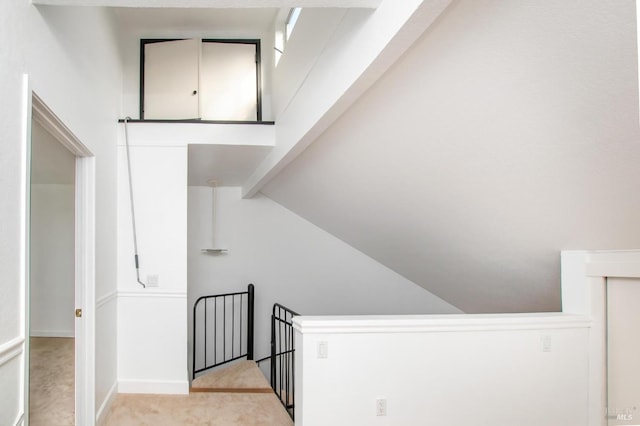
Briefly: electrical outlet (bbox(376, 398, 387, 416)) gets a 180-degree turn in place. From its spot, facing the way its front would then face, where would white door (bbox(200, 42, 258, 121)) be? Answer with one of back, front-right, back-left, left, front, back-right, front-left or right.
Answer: front-left

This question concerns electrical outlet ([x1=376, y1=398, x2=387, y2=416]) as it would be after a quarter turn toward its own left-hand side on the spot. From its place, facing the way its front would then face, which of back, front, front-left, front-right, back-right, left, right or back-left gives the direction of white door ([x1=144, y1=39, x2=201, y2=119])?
back-left

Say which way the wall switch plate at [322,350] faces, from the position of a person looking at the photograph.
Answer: facing the viewer

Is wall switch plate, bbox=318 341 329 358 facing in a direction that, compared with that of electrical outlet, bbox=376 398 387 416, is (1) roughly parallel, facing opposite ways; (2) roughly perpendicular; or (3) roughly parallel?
roughly parallel

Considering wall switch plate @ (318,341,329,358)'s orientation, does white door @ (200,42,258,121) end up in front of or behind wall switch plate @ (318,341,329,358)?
behind

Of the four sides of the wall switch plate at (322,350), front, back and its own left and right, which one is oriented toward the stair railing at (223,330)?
back

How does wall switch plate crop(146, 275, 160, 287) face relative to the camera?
toward the camera

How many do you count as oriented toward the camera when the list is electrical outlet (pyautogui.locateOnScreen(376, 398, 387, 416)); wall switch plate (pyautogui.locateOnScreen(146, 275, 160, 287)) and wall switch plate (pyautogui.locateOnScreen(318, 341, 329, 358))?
3

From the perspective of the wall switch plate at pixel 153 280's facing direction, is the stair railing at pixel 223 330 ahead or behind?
behind

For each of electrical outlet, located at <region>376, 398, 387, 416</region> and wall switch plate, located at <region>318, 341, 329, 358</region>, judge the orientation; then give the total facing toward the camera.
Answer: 2

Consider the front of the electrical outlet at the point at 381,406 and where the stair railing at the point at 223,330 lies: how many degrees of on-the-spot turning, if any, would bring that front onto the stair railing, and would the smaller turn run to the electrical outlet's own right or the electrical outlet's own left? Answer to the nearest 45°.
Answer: approximately 135° to the electrical outlet's own right

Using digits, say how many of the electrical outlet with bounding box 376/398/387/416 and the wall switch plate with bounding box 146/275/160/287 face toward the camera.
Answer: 2

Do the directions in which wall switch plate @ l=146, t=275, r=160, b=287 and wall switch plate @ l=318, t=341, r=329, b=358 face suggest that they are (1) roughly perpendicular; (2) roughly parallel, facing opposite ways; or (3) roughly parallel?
roughly parallel

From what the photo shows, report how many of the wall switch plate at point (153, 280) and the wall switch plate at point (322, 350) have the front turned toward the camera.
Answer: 2

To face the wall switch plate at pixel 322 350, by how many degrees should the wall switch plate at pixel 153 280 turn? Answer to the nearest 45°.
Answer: approximately 45° to its left
